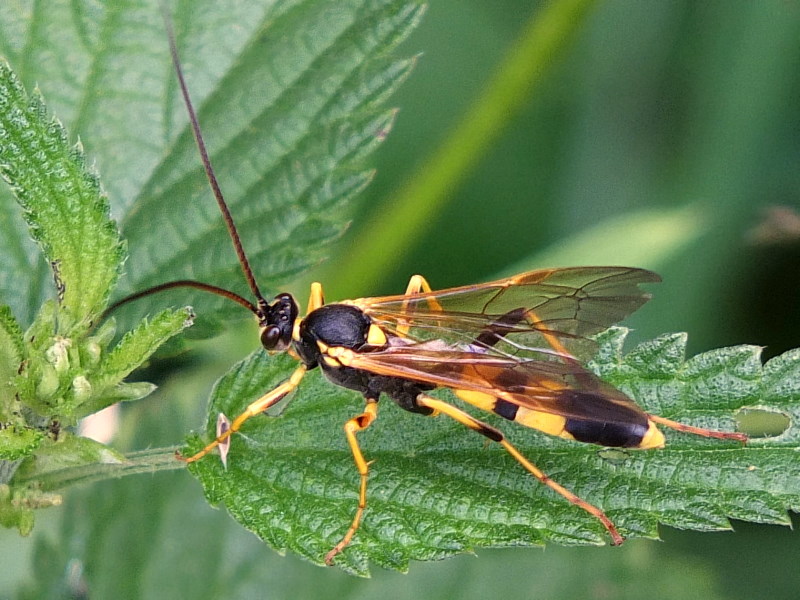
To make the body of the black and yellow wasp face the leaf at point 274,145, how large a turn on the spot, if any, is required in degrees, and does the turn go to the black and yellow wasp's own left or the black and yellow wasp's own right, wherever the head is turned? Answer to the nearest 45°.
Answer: approximately 45° to the black and yellow wasp's own right

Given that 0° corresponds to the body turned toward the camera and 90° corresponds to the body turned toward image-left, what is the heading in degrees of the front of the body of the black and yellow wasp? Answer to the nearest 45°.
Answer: approximately 90°

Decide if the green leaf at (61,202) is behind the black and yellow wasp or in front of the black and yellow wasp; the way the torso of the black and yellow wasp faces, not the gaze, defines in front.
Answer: in front

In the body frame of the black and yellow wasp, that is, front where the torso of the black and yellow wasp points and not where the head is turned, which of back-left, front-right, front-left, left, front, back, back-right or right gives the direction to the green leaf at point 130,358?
front-left
